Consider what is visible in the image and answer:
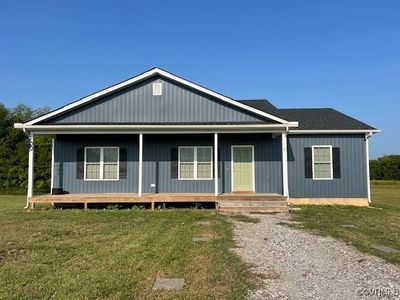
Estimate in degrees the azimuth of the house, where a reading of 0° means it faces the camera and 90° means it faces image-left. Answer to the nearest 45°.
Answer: approximately 0°
